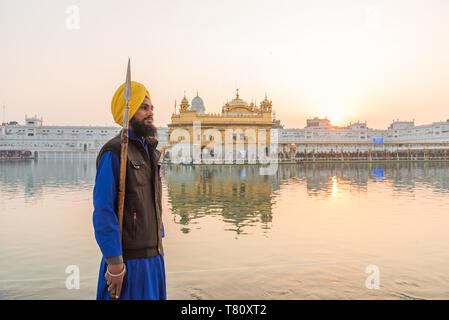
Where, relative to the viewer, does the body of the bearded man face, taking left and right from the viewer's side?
facing the viewer and to the right of the viewer
